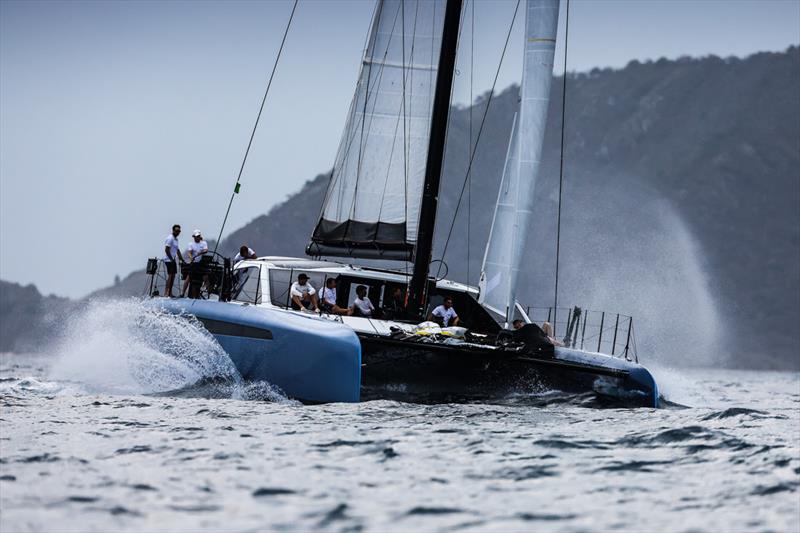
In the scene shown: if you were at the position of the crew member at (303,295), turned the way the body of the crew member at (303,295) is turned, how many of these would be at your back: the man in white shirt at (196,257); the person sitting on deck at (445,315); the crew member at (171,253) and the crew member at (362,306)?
2

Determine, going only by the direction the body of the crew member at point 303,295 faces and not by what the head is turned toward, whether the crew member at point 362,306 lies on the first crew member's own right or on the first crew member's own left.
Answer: on the first crew member's own left

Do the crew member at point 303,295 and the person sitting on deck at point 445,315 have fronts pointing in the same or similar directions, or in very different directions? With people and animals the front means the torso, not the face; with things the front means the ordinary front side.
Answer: same or similar directions

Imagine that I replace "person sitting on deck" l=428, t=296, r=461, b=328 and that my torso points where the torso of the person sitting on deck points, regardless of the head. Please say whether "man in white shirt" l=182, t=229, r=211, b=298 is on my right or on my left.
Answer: on my right

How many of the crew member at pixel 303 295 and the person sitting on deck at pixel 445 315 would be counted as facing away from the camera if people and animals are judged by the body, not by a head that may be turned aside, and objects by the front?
0

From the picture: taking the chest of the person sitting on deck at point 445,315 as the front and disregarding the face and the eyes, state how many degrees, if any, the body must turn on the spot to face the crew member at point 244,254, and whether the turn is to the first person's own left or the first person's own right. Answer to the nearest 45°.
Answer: approximately 135° to the first person's own right
